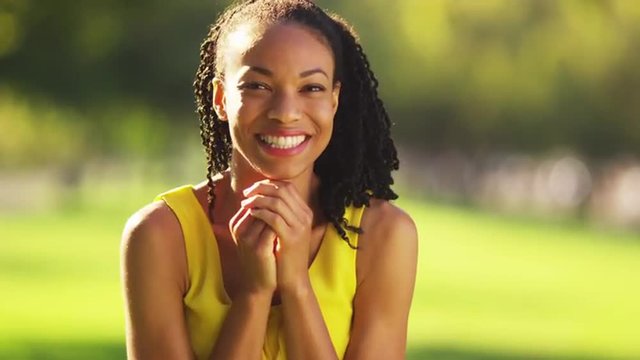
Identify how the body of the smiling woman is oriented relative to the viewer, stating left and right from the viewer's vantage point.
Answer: facing the viewer

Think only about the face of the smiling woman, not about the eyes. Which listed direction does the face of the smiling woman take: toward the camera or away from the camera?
toward the camera
